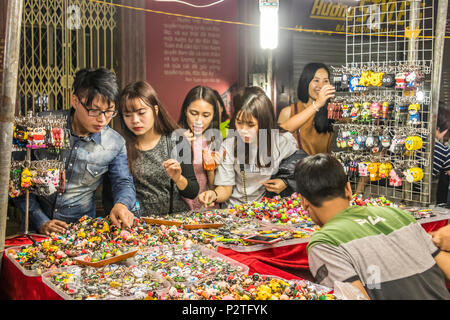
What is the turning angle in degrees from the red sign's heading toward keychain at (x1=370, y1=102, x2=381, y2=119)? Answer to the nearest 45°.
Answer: approximately 90° to its left

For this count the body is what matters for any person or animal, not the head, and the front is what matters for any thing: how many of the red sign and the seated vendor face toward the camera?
1

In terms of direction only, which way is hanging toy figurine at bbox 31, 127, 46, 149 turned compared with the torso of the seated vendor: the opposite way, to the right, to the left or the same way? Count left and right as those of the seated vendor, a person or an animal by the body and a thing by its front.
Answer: the opposite way

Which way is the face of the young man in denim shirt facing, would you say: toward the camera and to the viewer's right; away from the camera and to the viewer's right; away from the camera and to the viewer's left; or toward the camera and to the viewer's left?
toward the camera and to the viewer's right

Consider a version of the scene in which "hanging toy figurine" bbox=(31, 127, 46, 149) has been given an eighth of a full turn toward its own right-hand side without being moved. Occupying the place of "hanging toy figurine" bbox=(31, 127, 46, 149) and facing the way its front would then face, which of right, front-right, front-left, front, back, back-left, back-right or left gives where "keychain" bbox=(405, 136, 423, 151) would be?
back-left

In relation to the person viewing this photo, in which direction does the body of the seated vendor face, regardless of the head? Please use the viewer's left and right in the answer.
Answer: facing away from the viewer and to the left of the viewer

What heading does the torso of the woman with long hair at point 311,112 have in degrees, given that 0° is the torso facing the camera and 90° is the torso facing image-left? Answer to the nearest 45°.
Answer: approximately 315°

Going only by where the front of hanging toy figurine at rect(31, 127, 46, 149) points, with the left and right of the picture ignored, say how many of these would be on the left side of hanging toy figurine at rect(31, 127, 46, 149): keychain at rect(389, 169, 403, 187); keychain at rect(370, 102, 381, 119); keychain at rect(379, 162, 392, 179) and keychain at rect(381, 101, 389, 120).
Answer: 4

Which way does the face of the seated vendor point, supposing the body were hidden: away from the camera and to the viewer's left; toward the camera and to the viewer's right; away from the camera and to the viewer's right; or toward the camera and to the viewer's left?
away from the camera and to the viewer's left
